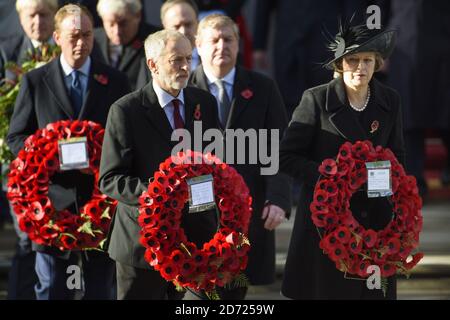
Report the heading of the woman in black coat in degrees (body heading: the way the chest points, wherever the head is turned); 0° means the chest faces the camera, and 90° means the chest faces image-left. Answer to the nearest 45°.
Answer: approximately 315°

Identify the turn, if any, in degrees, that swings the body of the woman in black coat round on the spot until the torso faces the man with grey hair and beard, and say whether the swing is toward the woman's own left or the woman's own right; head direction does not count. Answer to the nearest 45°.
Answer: approximately 135° to the woman's own right

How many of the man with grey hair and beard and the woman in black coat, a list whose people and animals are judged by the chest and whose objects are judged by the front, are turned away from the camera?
0

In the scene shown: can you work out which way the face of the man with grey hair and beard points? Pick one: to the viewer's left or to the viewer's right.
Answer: to the viewer's right

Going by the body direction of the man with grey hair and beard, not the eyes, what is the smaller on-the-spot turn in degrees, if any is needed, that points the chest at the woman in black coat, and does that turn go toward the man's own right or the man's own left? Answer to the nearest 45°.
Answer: approximately 45° to the man's own left

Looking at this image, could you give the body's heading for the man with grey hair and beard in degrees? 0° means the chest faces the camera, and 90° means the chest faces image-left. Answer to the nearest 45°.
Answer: approximately 315°
